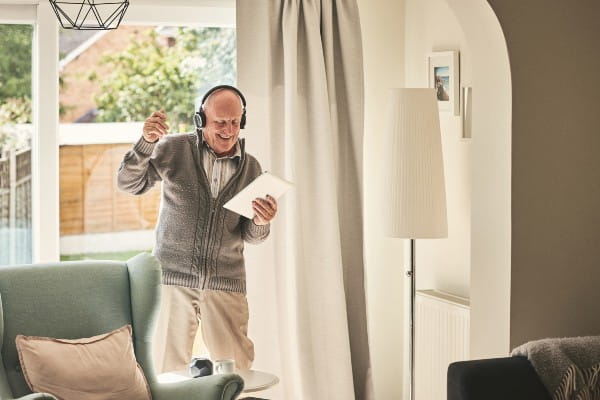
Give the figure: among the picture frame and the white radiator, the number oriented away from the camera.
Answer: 0

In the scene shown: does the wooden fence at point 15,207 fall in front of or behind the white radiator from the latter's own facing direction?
in front

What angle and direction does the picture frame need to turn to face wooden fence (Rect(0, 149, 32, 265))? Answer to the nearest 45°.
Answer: approximately 45° to its right

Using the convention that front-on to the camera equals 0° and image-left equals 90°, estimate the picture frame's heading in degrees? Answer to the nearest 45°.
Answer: approximately 45°

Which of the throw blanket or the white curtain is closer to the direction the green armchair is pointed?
the throw blanket

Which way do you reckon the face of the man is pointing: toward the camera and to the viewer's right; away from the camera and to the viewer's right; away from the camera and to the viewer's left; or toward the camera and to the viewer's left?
toward the camera and to the viewer's right

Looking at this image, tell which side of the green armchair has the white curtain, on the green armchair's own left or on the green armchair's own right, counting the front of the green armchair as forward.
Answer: on the green armchair's own left

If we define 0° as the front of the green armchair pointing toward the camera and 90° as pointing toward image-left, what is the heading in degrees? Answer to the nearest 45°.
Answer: approximately 315°

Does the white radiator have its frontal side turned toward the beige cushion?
yes

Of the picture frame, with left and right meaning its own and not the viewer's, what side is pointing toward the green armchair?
front

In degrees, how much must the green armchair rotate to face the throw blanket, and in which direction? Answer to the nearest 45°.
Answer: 0° — it already faces it

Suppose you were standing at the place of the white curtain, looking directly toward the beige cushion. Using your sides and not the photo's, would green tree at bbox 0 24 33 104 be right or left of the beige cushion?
right
